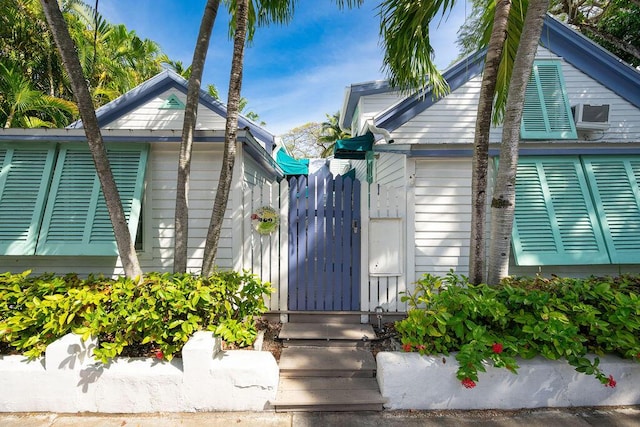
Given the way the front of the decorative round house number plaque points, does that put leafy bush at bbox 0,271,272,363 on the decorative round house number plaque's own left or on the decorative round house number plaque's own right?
on the decorative round house number plaque's own right

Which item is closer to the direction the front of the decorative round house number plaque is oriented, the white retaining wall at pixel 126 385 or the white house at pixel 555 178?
the white retaining wall

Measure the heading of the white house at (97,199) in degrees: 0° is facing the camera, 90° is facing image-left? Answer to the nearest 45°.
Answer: approximately 0°

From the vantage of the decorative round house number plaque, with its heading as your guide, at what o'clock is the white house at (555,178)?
The white house is roughly at 9 o'clock from the decorative round house number plaque.

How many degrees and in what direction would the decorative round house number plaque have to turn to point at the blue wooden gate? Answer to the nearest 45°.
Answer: approximately 90° to its left

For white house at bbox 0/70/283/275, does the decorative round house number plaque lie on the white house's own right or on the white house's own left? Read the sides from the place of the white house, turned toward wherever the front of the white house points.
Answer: on the white house's own left

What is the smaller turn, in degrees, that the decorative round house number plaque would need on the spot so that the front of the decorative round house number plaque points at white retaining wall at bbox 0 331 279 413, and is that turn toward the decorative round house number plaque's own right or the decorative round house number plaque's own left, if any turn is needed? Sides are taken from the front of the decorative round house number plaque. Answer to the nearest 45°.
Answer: approximately 45° to the decorative round house number plaque's own right

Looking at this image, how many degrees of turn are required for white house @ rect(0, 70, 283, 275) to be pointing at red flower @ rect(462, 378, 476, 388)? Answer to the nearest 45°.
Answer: approximately 45° to its left

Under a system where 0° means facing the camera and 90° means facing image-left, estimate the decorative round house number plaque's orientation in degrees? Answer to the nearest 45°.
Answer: approximately 0°

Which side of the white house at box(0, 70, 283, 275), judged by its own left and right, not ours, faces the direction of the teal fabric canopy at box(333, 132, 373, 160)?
left

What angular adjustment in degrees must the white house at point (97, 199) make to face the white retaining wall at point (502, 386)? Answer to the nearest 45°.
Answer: approximately 45° to its left

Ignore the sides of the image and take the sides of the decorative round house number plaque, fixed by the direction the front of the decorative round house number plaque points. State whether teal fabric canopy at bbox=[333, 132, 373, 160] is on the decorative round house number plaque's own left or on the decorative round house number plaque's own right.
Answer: on the decorative round house number plaque's own left

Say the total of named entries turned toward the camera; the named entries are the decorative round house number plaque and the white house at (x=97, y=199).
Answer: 2
